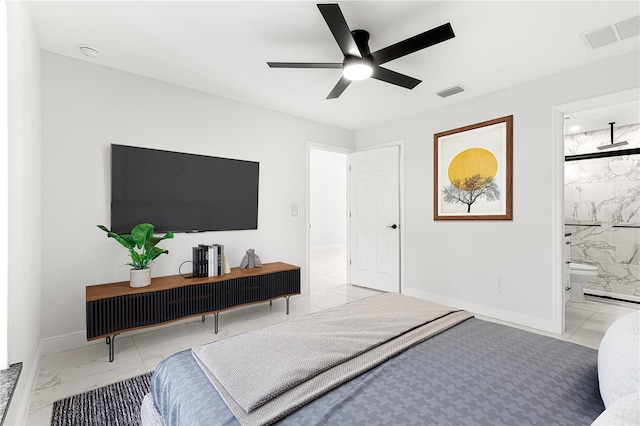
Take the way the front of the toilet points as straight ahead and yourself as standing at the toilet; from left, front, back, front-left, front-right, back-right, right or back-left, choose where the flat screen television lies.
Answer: back-right

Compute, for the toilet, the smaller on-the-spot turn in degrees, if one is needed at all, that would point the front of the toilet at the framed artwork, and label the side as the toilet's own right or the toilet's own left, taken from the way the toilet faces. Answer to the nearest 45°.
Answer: approximately 135° to the toilet's own right

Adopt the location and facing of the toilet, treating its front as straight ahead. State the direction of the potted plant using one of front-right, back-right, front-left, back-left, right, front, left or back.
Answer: back-right
